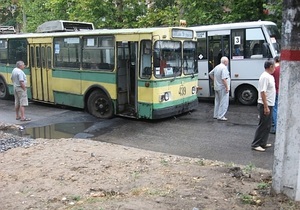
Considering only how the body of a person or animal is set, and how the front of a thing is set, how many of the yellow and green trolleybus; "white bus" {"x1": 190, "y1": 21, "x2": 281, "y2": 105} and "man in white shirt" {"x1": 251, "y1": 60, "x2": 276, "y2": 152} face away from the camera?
0

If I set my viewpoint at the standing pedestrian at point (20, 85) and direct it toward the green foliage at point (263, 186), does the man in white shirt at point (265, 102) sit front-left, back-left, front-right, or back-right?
front-left

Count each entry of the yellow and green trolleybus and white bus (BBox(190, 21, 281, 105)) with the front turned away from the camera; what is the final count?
0

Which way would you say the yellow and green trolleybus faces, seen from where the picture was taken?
facing the viewer and to the right of the viewer

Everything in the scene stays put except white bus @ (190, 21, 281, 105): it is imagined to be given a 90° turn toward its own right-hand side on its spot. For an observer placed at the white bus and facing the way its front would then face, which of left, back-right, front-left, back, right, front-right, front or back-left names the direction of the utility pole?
front-left

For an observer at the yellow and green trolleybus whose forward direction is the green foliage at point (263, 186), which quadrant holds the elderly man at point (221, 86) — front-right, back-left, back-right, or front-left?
front-left

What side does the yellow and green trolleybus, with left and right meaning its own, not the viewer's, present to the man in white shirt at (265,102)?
front

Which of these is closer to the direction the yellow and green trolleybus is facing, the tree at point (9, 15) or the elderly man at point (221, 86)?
the elderly man

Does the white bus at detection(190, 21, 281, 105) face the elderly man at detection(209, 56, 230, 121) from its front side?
no

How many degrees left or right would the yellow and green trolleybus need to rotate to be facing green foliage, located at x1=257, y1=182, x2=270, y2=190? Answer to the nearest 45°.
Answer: approximately 45° to its right

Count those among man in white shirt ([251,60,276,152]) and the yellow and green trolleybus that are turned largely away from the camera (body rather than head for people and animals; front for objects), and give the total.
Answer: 0

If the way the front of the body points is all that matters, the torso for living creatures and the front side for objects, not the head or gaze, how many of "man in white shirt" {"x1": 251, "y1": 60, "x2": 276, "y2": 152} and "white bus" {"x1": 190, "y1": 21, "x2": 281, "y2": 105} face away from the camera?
0
